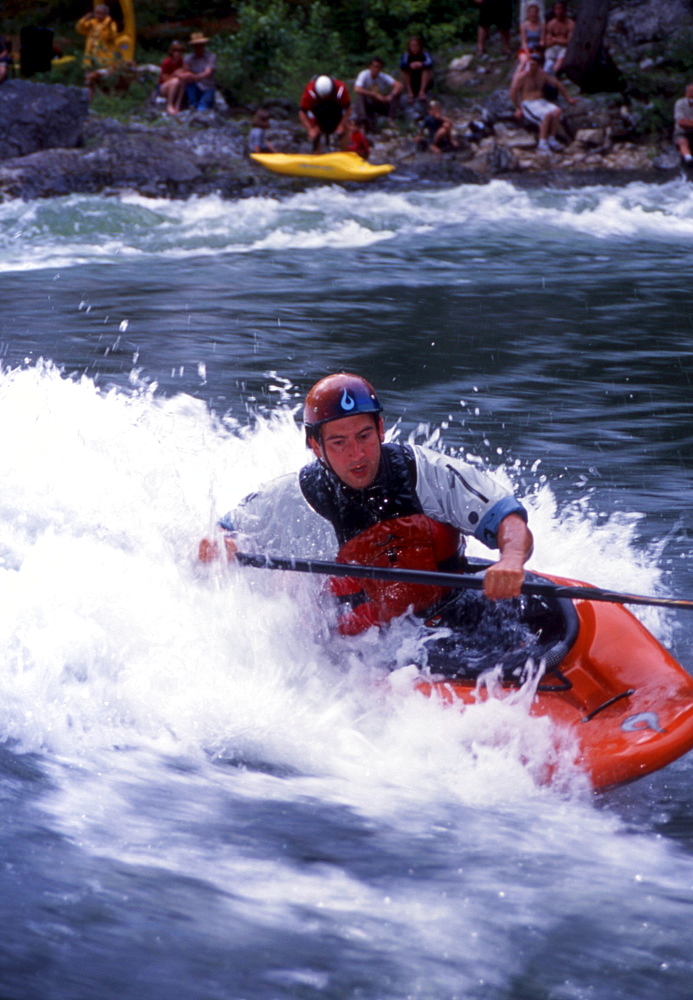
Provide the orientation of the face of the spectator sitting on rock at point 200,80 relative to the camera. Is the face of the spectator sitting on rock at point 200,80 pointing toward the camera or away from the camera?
toward the camera

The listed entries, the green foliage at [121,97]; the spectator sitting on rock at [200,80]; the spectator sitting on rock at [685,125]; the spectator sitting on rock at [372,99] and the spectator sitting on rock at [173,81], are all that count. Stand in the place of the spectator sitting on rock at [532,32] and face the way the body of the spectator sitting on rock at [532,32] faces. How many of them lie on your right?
4

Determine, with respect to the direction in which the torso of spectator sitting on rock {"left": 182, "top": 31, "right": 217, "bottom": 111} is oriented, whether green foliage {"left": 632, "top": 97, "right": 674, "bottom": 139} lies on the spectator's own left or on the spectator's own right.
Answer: on the spectator's own left

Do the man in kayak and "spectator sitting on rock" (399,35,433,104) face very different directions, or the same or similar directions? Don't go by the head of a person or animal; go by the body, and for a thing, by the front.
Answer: same or similar directions

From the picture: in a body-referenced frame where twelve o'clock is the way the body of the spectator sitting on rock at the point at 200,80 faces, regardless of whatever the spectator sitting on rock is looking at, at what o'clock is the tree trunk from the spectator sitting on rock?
The tree trunk is roughly at 9 o'clock from the spectator sitting on rock.

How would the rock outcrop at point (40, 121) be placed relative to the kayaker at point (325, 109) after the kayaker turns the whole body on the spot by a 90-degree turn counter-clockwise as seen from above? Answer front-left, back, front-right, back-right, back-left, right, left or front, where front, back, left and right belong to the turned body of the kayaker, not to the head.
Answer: back

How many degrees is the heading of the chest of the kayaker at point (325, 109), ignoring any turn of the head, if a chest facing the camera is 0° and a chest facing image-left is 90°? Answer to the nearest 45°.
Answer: approximately 0°

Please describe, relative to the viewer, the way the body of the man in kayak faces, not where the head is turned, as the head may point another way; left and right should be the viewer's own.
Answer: facing the viewer

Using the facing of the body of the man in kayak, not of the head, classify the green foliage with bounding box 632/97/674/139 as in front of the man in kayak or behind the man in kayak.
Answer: behind

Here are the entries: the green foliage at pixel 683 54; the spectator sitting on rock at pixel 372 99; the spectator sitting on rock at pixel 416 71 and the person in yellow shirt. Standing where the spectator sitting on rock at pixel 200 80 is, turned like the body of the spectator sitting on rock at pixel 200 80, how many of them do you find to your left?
3

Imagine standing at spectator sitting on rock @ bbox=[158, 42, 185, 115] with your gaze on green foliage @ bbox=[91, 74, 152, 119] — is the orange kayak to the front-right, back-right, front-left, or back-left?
back-left

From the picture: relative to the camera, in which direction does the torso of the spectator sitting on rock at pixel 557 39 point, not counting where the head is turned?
toward the camera

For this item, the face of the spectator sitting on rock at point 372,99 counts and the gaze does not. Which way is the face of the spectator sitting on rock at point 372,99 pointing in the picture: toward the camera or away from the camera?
toward the camera

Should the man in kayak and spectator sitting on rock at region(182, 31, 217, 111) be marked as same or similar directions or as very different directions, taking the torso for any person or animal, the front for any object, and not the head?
same or similar directions

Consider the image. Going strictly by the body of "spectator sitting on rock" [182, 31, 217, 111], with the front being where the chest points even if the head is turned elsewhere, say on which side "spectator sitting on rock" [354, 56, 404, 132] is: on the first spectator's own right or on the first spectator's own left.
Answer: on the first spectator's own left
